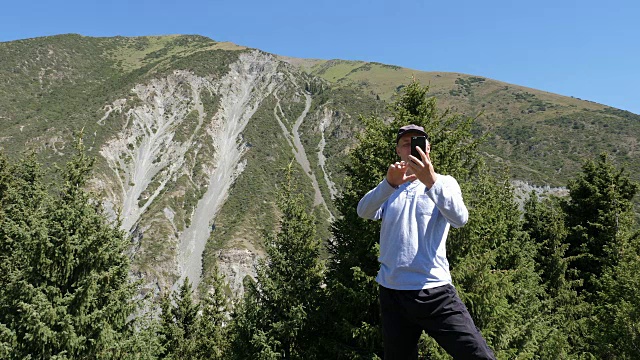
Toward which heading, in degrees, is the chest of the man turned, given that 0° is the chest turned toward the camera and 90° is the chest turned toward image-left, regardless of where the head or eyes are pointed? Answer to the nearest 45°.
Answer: approximately 0°

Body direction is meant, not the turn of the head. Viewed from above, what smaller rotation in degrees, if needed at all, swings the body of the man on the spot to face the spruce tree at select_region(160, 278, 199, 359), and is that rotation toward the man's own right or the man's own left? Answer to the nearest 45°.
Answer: approximately 135° to the man's own right

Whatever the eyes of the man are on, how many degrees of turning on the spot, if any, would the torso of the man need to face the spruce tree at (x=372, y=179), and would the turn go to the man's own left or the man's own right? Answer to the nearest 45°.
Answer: approximately 180°

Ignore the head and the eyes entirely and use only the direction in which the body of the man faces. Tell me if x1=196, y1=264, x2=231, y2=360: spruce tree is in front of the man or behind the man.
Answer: behind
